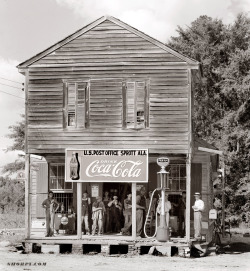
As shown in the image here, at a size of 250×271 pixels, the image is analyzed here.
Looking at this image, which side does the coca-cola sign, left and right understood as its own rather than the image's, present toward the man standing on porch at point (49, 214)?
right

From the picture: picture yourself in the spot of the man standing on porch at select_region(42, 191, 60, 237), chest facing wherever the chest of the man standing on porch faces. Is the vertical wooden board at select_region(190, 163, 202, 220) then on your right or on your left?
on your left

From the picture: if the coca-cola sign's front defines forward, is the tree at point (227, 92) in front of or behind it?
behind

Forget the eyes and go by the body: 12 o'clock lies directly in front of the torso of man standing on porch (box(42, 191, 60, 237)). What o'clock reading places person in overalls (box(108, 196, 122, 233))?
The person in overalls is roughly at 8 o'clock from the man standing on porch.

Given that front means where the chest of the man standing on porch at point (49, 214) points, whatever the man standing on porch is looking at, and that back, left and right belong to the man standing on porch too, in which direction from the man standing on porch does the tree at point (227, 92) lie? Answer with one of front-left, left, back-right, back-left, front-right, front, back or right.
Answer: back-left

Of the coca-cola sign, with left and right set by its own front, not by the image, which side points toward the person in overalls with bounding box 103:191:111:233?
back

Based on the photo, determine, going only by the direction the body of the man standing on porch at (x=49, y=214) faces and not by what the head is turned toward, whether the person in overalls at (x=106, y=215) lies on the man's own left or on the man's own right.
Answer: on the man's own left

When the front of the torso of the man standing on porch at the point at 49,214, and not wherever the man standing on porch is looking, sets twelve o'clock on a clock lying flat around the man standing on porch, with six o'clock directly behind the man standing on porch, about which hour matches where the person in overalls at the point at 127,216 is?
The person in overalls is roughly at 9 o'clock from the man standing on porch.

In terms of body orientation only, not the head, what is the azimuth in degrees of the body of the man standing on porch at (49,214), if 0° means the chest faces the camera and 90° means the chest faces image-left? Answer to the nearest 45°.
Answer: approximately 0°

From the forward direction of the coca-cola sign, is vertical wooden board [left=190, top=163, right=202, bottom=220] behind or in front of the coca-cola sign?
behind
